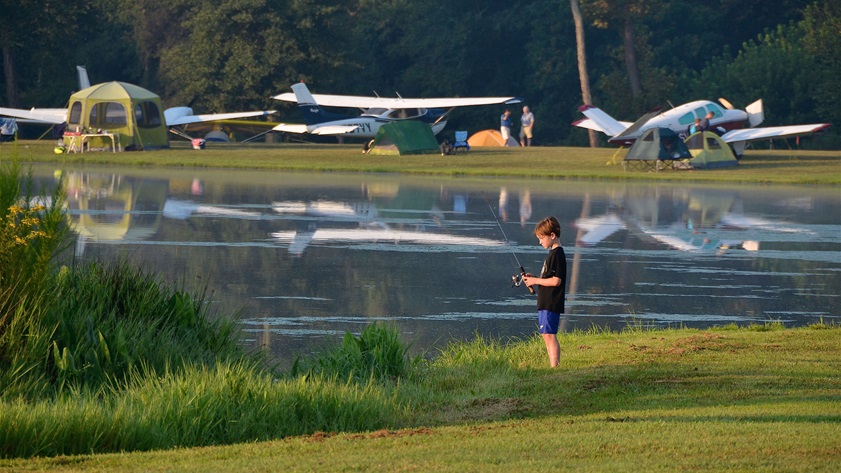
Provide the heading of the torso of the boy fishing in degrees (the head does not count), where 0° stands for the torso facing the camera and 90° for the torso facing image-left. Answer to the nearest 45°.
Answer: approximately 90°

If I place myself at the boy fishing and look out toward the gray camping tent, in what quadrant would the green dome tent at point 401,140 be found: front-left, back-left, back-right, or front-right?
front-left

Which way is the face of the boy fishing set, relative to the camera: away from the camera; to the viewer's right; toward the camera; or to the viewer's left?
to the viewer's left

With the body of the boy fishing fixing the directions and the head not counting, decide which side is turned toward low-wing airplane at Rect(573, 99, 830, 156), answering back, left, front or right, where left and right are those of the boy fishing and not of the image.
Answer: right

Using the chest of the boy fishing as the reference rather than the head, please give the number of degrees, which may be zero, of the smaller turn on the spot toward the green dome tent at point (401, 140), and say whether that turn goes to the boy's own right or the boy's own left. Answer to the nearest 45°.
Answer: approximately 90° to the boy's own right

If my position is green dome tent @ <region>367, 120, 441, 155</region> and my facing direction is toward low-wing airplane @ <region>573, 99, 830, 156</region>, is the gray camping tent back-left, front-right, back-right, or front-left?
front-right

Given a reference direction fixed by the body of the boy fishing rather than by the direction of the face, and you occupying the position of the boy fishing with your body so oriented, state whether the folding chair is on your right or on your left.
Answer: on your right

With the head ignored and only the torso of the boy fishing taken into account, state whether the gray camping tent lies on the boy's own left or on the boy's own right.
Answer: on the boy's own right
